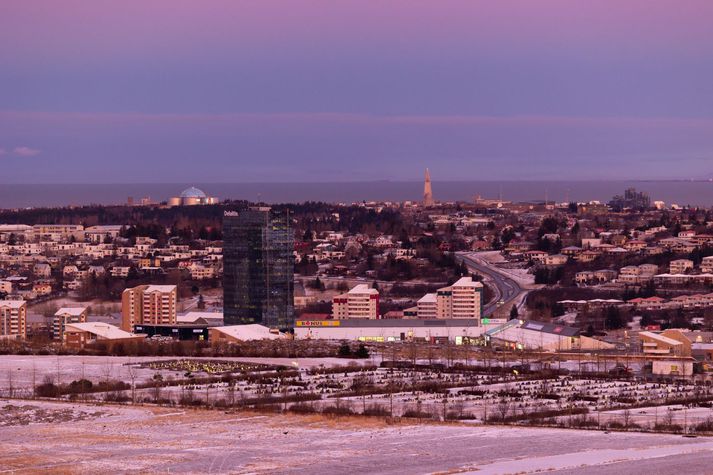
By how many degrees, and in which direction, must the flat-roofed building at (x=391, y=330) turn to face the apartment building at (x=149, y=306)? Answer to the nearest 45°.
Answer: approximately 90° to its right

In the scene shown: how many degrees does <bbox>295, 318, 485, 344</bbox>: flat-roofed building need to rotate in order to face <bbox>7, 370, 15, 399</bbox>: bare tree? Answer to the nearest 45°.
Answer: approximately 45° to its right

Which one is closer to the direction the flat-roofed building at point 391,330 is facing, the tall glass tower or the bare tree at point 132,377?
the bare tree

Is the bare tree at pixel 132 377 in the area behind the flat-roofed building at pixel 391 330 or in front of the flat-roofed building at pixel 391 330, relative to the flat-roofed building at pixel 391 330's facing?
in front

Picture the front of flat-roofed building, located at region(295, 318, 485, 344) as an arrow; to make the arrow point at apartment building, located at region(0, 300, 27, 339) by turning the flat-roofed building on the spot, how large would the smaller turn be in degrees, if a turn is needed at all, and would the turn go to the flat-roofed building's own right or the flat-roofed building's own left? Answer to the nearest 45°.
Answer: approximately 90° to the flat-roofed building's own right

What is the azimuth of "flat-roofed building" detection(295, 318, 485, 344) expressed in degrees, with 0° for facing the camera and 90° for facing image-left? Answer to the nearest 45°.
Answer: approximately 0°

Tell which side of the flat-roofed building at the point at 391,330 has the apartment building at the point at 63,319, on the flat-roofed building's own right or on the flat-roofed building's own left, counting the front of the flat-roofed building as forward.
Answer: on the flat-roofed building's own right
